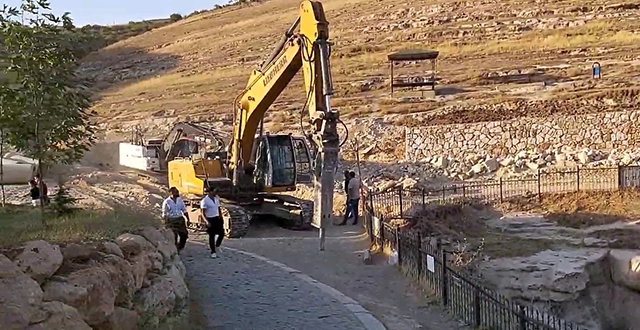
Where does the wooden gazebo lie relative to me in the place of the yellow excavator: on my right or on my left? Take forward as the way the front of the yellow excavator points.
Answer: on my left

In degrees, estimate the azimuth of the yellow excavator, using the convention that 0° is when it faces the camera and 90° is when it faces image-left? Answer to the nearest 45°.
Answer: approximately 315°

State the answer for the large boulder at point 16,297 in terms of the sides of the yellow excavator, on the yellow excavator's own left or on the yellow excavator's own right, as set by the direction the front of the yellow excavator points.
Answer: on the yellow excavator's own right

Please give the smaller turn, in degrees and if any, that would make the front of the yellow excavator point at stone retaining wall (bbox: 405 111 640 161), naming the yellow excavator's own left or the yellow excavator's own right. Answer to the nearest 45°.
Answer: approximately 90° to the yellow excavator's own left

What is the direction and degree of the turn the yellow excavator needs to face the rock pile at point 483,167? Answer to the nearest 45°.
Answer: approximately 90° to its left

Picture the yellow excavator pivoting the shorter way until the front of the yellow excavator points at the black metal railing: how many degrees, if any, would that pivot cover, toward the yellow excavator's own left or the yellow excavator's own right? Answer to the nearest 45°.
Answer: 0° — it already faces it

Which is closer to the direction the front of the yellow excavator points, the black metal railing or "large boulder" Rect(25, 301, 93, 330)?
the black metal railing

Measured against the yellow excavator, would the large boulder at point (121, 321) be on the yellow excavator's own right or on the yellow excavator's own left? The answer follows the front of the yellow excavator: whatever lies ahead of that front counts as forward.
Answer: on the yellow excavator's own right
